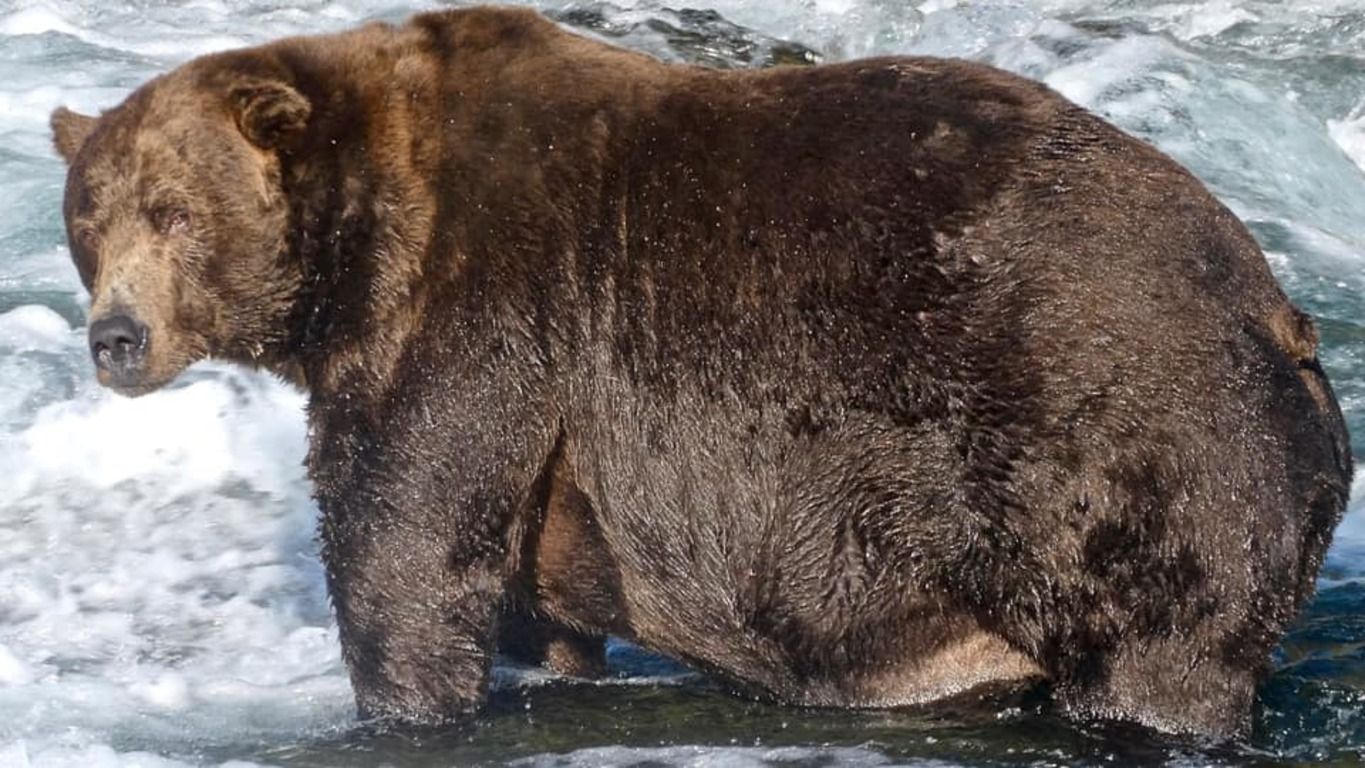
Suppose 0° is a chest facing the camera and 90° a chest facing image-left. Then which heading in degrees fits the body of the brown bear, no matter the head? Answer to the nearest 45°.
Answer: approximately 90°
